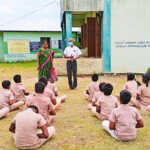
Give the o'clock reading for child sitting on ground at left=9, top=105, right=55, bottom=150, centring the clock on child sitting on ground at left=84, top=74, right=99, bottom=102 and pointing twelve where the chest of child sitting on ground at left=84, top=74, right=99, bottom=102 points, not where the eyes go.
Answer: child sitting on ground at left=9, top=105, right=55, bottom=150 is roughly at 8 o'clock from child sitting on ground at left=84, top=74, right=99, bottom=102.

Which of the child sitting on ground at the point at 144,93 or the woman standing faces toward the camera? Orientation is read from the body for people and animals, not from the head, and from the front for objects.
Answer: the woman standing

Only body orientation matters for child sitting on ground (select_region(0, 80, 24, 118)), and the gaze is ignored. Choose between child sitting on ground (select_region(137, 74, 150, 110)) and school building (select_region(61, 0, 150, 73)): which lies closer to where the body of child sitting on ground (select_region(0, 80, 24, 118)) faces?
the school building

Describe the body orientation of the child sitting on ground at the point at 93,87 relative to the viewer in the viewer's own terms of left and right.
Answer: facing away from the viewer and to the left of the viewer

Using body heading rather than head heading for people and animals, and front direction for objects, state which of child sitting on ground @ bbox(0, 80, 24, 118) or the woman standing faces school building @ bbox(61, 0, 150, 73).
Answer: the child sitting on ground

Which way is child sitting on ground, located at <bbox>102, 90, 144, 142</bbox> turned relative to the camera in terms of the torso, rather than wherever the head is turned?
away from the camera

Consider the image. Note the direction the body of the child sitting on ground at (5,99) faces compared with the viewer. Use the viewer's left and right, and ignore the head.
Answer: facing away from the viewer and to the right of the viewer

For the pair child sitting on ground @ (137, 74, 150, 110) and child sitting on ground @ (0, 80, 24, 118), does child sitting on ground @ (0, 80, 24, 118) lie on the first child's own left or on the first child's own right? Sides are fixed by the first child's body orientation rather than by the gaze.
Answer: on the first child's own left

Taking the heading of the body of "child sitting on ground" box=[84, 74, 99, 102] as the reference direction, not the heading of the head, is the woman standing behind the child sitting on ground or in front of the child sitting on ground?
in front

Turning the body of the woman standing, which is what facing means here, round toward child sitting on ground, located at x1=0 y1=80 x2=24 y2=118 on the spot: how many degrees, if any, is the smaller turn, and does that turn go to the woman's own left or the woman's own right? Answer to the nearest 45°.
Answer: approximately 45° to the woman's own right

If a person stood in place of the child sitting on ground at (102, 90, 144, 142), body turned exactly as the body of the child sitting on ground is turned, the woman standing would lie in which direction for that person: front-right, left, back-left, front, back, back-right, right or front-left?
front-left

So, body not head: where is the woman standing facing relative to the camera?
toward the camera
